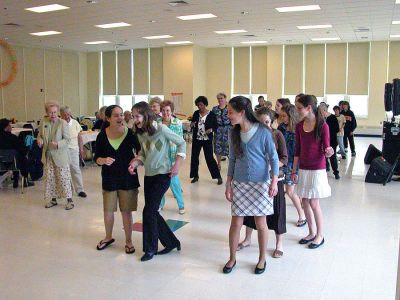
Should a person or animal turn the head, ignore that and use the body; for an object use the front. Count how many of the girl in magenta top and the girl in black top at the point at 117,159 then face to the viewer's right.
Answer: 0

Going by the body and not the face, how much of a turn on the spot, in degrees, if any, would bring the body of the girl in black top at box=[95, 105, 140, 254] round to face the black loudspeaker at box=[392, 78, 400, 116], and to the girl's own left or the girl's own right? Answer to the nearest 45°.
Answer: approximately 135° to the girl's own left

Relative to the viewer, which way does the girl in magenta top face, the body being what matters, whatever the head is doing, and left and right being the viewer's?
facing the viewer and to the left of the viewer

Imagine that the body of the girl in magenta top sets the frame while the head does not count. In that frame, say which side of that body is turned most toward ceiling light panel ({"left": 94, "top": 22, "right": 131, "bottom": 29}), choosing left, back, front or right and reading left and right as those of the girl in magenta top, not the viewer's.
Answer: right

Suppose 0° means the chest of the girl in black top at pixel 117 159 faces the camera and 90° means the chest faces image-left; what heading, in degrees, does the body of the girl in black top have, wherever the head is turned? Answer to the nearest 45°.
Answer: approximately 0°

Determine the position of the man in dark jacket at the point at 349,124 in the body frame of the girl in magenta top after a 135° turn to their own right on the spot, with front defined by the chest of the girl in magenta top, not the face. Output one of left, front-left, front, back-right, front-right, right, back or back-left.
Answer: front

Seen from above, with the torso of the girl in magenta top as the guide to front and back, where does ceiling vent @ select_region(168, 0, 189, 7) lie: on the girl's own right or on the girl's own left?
on the girl's own right

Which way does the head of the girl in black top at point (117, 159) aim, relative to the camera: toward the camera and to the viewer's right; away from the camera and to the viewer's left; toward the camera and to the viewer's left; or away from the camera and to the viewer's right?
toward the camera and to the viewer's right
